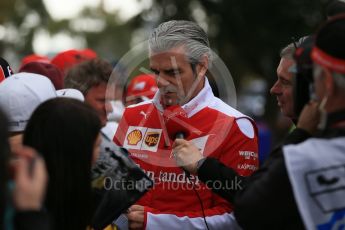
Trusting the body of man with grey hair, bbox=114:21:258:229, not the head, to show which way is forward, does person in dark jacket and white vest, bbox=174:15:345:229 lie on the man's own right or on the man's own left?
on the man's own left

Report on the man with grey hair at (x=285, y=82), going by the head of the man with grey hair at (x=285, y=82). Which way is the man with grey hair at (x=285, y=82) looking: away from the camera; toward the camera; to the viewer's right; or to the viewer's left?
to the viewer's left

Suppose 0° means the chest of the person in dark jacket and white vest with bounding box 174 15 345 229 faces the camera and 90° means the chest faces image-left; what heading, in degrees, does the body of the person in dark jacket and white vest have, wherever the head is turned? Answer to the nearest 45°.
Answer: approximately 135°

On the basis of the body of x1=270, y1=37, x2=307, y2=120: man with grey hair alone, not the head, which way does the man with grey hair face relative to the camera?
to the viewer's left

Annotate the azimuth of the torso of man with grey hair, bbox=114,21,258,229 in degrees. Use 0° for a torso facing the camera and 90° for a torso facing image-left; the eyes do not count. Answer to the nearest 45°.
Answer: approximately 45°
